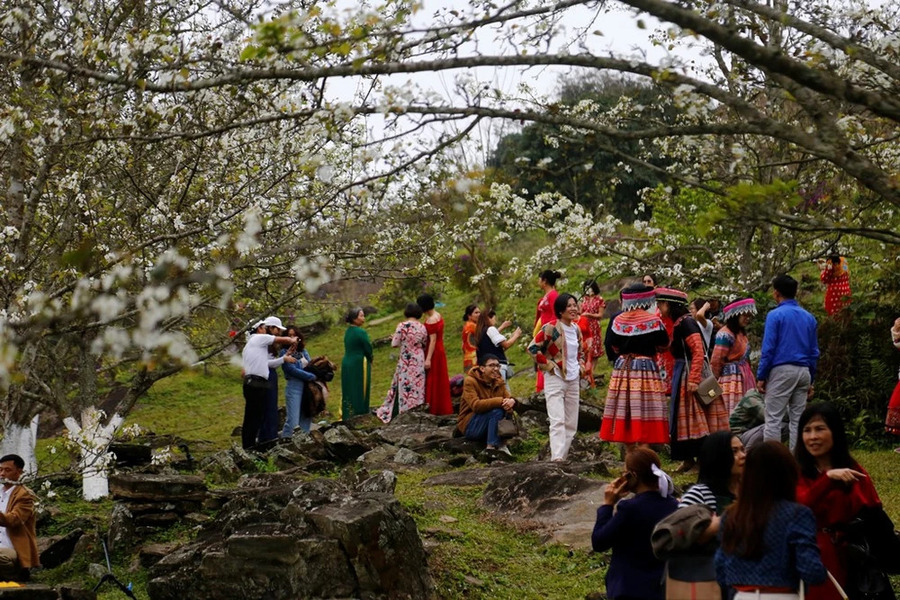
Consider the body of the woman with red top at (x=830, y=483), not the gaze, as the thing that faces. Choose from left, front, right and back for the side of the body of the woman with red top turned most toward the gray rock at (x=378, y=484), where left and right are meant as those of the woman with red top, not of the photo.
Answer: right

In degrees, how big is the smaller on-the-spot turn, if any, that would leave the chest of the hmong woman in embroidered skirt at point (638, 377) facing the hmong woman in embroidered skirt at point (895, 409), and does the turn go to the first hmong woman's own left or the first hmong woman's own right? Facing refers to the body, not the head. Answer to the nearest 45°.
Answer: approximately 90° to the first hmong woman's own right

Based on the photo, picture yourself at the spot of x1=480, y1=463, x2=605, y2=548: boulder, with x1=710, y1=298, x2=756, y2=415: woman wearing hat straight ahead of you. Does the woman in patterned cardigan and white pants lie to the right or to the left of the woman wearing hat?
left

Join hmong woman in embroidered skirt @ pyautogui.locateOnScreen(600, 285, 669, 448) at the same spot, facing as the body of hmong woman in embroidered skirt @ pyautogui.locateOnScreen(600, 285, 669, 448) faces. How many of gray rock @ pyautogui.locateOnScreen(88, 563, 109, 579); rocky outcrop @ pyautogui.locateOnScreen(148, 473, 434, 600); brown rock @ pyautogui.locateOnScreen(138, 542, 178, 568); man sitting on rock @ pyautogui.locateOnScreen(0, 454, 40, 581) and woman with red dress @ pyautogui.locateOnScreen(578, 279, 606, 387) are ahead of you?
1

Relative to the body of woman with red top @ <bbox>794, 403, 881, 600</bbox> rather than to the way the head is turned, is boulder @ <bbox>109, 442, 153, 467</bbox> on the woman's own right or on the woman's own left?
on the woman's own right

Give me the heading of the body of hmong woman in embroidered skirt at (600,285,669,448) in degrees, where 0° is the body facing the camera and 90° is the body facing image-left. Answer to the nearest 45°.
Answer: approximately 180°

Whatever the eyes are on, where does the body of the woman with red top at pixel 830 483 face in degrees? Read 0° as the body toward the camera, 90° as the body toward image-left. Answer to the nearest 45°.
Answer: approximately 45°

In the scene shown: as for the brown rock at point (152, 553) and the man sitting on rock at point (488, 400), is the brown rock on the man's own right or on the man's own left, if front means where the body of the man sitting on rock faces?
on the man's own right

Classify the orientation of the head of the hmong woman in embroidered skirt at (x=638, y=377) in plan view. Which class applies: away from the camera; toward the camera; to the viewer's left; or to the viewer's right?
away from the camera

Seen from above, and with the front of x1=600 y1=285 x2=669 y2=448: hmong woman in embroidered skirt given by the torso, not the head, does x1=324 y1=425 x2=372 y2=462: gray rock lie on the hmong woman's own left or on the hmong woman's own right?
on the hmong woman's own left

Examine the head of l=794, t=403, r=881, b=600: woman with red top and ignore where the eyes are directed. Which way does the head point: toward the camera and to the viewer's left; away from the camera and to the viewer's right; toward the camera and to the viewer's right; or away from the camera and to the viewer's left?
toward the camera and to the viewer's left

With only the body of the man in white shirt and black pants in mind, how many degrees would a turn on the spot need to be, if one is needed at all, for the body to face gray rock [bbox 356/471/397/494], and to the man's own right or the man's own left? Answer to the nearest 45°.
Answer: approximately 90° to the man's own right

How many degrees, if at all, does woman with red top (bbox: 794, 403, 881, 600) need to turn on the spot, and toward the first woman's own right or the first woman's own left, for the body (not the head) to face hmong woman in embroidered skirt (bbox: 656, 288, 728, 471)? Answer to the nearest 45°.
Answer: approximately 135° to the first woman's own right

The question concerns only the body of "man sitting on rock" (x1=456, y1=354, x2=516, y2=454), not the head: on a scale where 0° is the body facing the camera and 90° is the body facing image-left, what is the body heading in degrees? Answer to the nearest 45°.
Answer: approximately 315°

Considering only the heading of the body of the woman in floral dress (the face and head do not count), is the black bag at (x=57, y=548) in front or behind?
behind

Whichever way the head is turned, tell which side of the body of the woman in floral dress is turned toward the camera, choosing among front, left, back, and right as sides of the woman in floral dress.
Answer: back

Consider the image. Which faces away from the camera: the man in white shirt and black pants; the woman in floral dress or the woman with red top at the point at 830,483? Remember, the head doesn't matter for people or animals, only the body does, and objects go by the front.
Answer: the woman in floral dress
